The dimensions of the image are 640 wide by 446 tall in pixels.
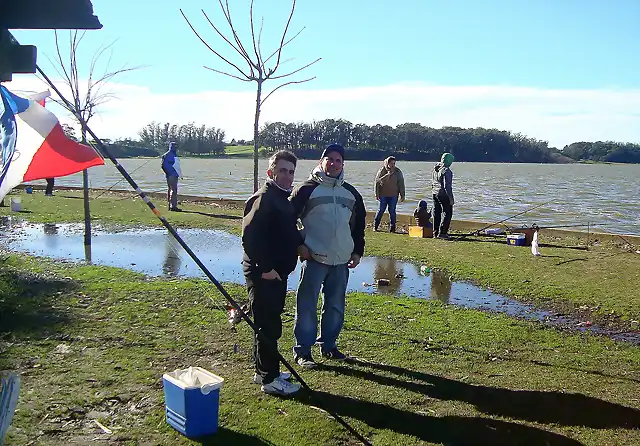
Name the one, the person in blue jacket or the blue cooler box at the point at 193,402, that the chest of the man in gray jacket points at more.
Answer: the blue cooler box

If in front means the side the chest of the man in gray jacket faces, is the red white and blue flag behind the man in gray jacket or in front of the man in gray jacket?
in front

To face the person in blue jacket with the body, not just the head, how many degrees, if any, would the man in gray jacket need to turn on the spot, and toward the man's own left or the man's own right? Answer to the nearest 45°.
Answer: approximately 180°

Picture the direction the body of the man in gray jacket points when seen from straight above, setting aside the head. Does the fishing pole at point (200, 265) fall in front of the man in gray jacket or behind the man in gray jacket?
in front

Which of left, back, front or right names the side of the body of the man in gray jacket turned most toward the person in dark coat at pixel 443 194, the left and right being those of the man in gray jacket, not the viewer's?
back

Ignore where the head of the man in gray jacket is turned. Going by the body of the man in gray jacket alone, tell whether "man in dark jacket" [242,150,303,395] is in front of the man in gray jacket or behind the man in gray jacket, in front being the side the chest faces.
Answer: in front

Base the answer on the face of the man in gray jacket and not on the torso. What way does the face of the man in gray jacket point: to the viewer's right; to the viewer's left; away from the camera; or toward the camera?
toward the camera

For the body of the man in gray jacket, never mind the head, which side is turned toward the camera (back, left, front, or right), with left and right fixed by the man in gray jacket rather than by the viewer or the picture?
front

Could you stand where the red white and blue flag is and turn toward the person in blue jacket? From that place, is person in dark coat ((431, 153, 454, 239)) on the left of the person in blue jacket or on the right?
right

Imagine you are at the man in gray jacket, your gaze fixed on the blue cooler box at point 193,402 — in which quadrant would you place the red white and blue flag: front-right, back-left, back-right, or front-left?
front-right
